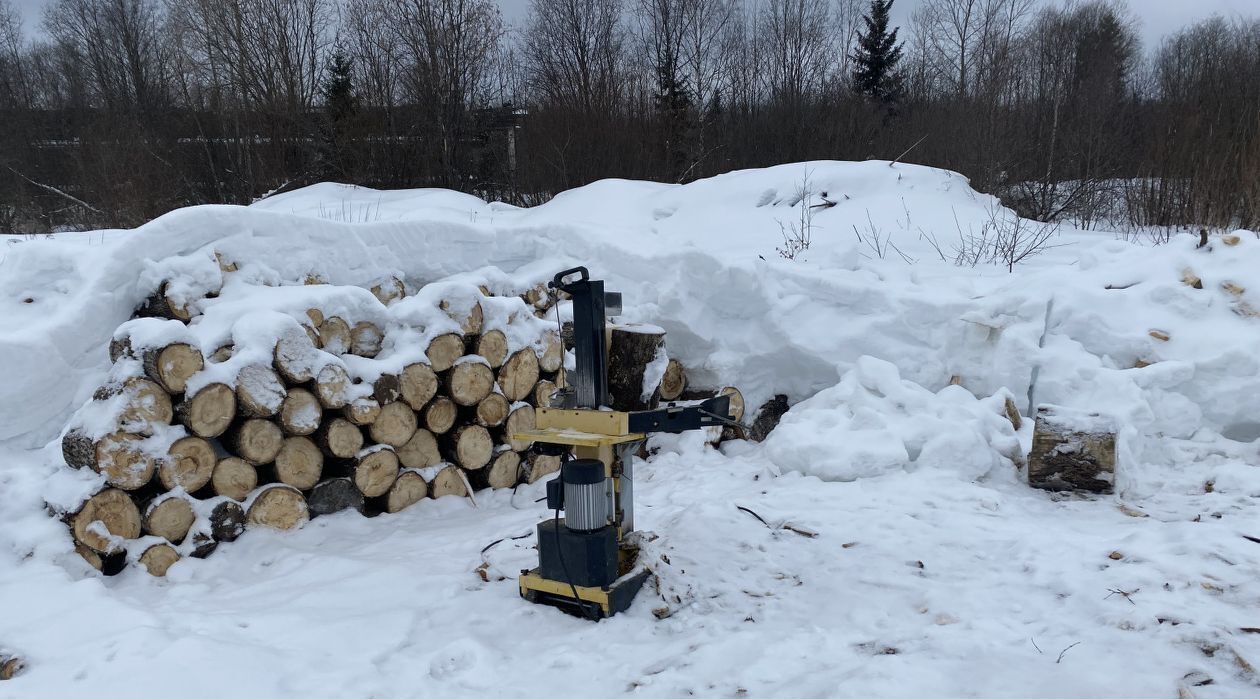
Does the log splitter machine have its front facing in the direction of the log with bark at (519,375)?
no

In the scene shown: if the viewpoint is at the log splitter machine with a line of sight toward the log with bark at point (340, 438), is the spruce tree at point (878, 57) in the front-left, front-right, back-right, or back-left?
front-right

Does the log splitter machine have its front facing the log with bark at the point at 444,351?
no
